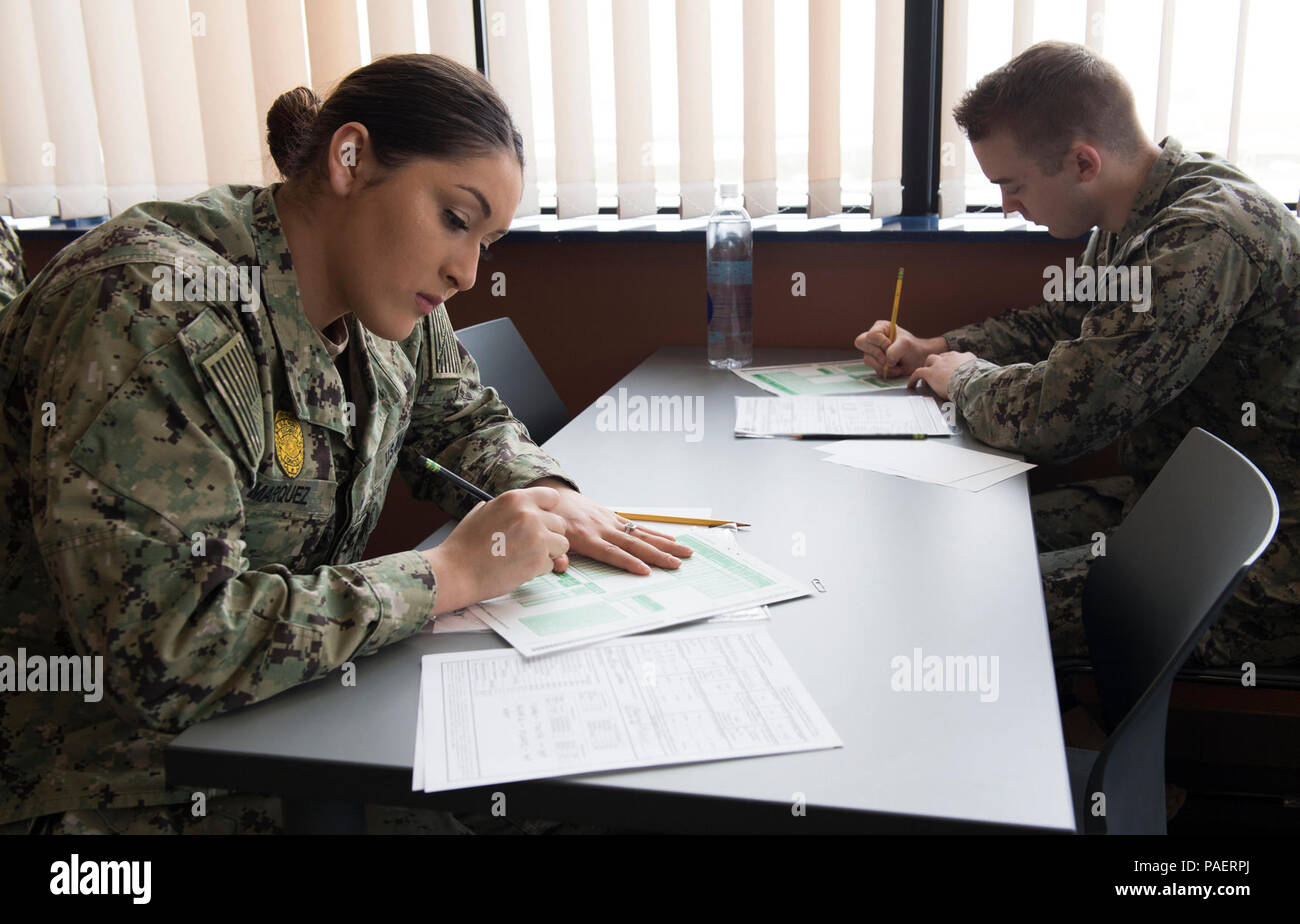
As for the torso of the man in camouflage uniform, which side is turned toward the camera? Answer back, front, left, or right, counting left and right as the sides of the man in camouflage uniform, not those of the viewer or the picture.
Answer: left

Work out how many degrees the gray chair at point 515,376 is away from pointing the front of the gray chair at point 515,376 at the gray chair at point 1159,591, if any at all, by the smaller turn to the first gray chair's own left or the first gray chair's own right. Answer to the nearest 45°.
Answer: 0° — it already faces it

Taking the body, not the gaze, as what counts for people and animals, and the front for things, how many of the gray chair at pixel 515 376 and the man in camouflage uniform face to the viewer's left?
1

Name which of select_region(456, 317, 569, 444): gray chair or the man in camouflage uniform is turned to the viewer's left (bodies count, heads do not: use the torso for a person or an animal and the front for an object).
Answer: the man in camouflage uniform

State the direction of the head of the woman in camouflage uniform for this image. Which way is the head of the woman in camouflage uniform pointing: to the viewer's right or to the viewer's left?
to the viewer's right

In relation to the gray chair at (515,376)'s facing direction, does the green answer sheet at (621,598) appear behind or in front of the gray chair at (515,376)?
in front

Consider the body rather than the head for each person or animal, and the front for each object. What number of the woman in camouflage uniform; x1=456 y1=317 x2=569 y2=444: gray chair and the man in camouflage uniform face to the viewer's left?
1

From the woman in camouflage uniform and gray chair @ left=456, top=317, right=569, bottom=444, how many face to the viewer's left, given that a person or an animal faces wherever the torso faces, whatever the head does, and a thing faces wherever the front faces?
0

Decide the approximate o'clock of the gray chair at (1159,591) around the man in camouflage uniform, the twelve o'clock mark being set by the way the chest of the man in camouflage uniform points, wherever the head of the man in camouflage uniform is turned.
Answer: The gray chair is roughly at 9 o'clock from the man in camouflage uniform.

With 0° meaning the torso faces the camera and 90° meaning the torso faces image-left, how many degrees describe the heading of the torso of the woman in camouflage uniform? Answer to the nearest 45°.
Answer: approximately 315°

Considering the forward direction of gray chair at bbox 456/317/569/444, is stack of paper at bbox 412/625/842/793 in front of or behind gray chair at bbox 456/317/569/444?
in front
